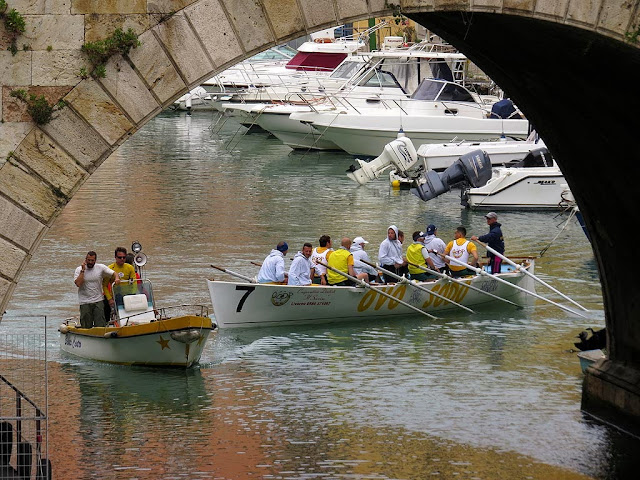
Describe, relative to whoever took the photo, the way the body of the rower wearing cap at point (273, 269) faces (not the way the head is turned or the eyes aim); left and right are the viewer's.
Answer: facing away from the viewer and to the right of the viewer

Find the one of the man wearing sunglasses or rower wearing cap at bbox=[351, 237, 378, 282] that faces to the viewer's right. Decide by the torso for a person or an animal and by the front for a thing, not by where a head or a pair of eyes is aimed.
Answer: the rower wearing cap

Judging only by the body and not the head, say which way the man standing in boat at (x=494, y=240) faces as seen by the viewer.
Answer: to the viewer's left

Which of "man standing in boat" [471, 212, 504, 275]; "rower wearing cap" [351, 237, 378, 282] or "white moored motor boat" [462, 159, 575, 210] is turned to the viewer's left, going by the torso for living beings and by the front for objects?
the man standing in boat

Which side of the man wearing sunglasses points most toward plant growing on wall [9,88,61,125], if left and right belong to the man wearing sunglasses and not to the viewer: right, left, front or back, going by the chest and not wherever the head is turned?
front

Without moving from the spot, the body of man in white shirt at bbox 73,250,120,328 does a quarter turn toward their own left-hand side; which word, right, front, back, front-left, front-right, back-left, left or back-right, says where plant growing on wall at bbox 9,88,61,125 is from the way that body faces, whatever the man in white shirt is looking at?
right

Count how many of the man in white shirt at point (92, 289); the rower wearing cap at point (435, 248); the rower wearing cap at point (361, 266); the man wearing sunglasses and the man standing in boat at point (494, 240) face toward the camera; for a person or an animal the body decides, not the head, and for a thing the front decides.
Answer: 2

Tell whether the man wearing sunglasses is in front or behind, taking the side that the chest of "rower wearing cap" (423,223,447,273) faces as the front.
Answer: behind

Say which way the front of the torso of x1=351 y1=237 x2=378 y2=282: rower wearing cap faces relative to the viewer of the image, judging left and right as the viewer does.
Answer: facing to the right of the viewer

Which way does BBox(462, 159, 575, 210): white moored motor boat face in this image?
to the viewer's right

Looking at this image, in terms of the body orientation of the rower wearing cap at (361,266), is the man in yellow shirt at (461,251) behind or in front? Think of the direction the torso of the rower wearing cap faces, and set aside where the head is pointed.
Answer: in front

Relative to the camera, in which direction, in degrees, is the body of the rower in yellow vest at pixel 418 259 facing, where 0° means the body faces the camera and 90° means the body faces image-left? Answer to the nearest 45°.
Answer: approximately 225°

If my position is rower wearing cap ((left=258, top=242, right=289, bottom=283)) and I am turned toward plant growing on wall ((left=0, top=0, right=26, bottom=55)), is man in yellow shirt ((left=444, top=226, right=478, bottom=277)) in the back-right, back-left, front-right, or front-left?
back-left

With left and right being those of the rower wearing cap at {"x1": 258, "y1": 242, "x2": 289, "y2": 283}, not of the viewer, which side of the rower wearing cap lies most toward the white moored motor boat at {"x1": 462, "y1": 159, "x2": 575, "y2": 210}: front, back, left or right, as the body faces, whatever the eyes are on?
front
